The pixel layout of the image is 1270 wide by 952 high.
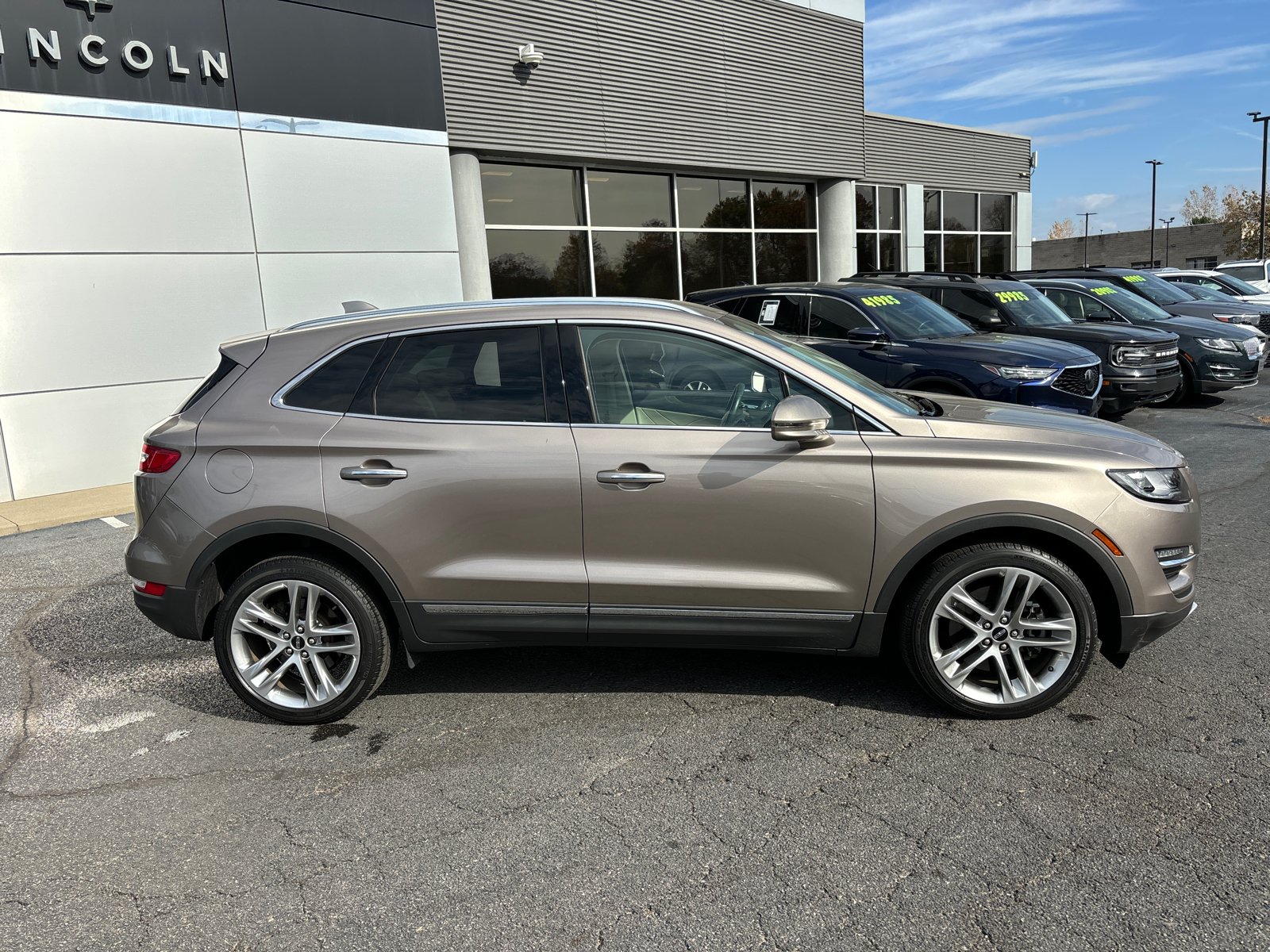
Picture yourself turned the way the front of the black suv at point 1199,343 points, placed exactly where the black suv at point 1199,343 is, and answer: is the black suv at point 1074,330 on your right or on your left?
on your right

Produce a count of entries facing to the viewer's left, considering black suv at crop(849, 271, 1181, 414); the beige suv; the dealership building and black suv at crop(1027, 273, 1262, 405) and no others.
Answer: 0

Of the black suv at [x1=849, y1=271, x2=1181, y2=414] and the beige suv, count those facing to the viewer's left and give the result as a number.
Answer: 0

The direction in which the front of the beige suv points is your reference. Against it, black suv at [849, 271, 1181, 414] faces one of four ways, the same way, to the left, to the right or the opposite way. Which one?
to the right

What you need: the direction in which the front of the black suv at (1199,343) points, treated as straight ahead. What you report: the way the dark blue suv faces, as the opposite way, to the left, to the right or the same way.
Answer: the same way

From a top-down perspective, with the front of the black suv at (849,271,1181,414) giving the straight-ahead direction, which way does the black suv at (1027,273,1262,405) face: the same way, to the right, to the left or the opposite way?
the same way

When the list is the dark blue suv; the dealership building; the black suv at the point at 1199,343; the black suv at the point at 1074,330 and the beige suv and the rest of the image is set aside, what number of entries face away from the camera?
0

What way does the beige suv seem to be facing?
to the viewer's right

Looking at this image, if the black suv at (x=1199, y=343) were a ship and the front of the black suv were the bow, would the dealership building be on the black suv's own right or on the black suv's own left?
on the black suv's own right

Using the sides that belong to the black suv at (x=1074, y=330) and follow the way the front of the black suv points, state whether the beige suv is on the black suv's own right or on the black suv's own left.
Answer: on the black suv's own right

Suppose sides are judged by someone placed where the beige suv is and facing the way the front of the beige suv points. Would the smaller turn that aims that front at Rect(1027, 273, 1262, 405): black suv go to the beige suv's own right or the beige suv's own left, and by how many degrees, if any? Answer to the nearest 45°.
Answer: approximately 45° to the beige suv's own left

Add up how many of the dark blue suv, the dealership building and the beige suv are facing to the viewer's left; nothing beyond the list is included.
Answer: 0

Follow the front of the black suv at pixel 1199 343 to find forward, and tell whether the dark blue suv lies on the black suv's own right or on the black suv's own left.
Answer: on the black suv's own right

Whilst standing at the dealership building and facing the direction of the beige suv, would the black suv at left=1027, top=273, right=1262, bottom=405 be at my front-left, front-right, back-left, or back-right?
front-left

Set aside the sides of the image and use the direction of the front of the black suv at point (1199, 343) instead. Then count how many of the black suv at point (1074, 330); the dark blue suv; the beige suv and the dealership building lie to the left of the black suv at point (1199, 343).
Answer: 0

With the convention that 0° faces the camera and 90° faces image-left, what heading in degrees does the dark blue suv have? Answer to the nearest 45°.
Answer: approximately 315°

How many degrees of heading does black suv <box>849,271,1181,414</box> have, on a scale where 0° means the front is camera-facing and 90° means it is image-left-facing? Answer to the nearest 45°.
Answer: approximately 315°

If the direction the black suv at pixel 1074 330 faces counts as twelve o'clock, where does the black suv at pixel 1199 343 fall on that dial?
the black suv at pixel 1199 343 is roughly at 9 o'clock from the black suv at pixel 1074 330.

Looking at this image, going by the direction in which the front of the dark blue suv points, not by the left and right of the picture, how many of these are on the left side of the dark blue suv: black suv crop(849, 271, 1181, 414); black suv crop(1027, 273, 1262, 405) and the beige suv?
2

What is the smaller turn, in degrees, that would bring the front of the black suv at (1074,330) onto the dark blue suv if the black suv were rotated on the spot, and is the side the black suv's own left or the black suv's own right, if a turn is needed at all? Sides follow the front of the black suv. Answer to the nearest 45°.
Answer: approximately 90° to the black suv's own right

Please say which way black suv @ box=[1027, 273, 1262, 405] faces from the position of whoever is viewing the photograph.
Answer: facing the viewer and to the right of the viewer
